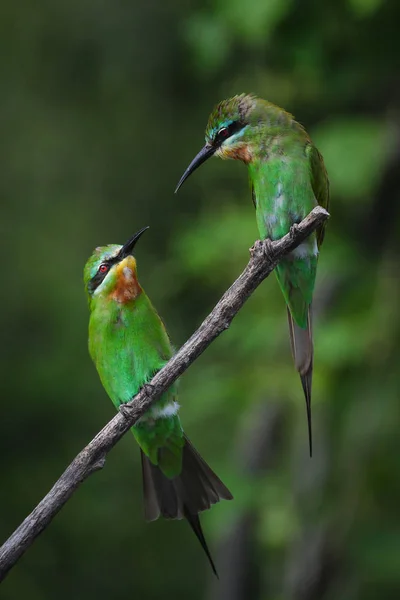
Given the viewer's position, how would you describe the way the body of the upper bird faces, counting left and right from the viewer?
facing the viewer and to the left of the viewer
